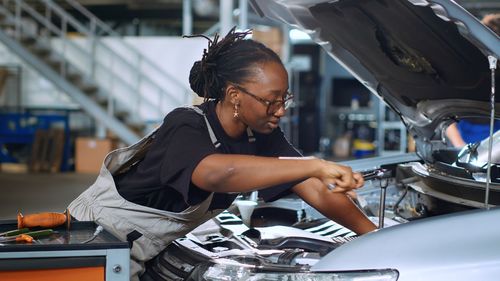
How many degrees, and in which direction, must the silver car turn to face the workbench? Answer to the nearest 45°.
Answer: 0° — it already faces it

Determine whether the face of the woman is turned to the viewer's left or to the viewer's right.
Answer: to the viewer's right

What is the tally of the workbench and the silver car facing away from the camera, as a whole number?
0

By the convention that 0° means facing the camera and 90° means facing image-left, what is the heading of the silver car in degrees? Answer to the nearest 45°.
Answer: approximately 45°

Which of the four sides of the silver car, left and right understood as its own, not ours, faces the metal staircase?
right

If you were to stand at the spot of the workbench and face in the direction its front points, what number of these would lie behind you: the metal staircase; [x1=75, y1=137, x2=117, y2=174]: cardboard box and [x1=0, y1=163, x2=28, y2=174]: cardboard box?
3

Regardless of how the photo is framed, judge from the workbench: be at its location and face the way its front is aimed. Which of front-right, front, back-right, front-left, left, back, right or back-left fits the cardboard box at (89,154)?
back

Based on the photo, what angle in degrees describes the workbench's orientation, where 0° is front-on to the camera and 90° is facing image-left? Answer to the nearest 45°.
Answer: approximately 0°

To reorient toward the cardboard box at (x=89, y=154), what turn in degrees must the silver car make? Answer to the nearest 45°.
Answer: approximately 90° to its right

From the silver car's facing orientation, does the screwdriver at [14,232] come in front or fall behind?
in front
